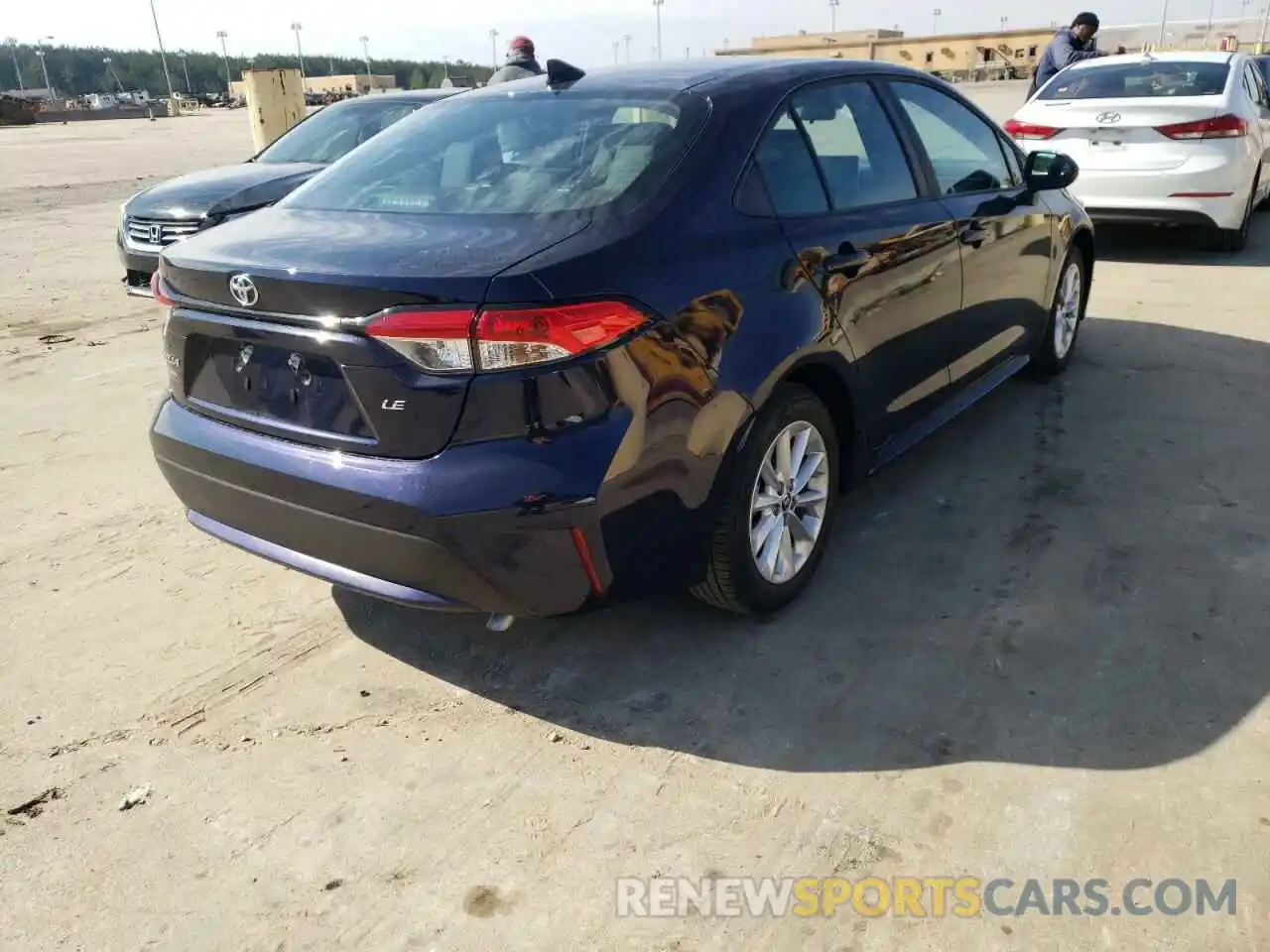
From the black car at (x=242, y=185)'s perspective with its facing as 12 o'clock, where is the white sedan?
The white sedan is roughly at 8 o'clock from the black car.

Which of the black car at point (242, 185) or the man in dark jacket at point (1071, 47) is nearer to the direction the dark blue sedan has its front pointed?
the man in dark jacket

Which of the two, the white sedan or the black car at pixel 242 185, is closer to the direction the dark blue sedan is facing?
the white sedan

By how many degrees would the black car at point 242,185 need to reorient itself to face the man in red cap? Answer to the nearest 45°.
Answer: approximately 135° to its left

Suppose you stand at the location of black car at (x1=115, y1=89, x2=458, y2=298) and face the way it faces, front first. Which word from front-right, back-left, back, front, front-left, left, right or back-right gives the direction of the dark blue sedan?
front-left

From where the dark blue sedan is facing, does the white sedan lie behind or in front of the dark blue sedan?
in front

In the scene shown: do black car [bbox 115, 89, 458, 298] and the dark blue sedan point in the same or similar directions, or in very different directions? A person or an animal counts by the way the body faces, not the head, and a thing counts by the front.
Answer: very different directions

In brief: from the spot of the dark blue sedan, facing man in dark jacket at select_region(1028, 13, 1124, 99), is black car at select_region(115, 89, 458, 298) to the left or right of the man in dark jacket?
left
